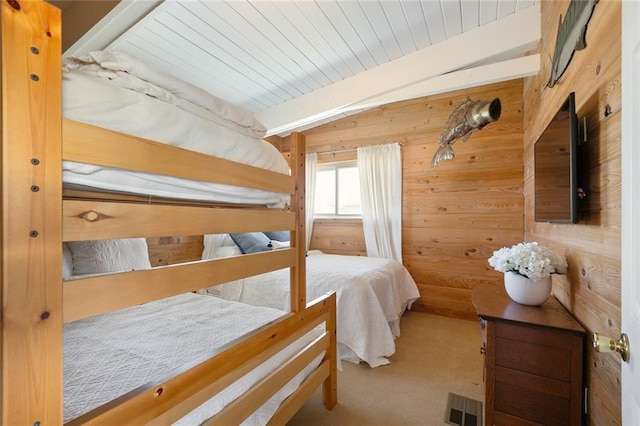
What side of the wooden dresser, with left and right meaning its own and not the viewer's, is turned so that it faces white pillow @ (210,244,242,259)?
front

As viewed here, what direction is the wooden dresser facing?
to the viewer's left

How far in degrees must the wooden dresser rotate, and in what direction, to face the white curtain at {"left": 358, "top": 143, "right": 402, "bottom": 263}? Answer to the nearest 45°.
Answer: approximately 45° to its right

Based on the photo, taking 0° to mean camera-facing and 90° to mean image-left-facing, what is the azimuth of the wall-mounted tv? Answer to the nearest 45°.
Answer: approximately 90°

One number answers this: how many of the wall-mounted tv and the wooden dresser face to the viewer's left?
2

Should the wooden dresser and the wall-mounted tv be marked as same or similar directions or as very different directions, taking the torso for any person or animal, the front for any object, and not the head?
same or similar directions

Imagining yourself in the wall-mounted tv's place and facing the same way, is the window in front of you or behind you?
in front

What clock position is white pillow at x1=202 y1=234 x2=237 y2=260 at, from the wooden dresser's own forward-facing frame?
The white pillow is roughly at 12 o'clock from the wooden dresser.
